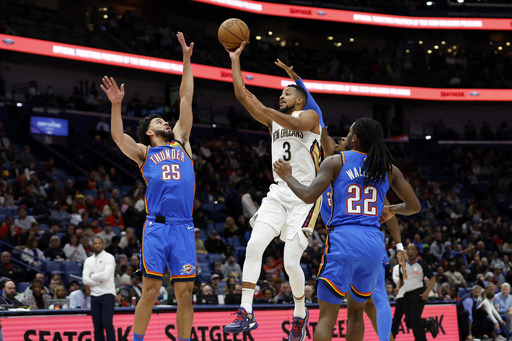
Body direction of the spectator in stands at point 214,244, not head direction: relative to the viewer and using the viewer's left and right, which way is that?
facing the viewer

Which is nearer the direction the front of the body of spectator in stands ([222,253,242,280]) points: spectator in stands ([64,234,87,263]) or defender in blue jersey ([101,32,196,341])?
the defender in blue jersey

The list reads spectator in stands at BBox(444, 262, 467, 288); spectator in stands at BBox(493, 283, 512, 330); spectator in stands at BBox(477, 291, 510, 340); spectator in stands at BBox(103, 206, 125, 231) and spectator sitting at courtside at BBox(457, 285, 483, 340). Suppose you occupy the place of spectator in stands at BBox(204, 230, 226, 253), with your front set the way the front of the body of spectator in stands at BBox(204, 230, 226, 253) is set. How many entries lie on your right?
1

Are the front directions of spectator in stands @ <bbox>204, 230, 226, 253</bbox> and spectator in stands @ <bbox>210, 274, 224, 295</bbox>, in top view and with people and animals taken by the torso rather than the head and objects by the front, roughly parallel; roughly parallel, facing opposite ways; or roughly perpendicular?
roughly parallel

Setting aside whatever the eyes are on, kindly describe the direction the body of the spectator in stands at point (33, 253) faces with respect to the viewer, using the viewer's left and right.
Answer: facing the viewer and to the right of the viewer

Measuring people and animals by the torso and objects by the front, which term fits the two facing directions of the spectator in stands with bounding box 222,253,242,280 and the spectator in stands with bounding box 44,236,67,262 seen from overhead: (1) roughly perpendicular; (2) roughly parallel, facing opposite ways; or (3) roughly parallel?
roughly parallel

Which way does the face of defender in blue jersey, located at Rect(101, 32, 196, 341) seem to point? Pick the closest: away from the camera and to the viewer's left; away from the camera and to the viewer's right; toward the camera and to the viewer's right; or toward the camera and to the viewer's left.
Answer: toward the camera and to the viewer's right

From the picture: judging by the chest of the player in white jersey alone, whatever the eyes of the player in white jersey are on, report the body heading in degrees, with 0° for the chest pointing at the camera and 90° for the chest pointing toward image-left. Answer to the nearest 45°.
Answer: approximately 45°

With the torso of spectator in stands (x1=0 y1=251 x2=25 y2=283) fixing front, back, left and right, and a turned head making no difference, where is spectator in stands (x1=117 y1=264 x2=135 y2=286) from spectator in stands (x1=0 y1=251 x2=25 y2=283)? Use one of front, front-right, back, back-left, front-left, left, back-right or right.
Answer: front-left

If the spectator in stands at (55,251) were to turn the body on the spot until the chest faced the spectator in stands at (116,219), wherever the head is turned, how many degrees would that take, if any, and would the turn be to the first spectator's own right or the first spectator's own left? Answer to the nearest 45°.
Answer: approximately 135° to the first spectator's own left

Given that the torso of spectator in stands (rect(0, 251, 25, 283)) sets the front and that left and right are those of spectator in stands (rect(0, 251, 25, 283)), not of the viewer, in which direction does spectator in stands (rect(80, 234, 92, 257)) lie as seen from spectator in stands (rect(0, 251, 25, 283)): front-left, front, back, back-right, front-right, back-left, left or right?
left

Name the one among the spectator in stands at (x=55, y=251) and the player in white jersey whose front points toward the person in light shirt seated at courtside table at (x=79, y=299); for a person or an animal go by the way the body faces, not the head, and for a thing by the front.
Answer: the spectator in stands at (x=55, y=251)
